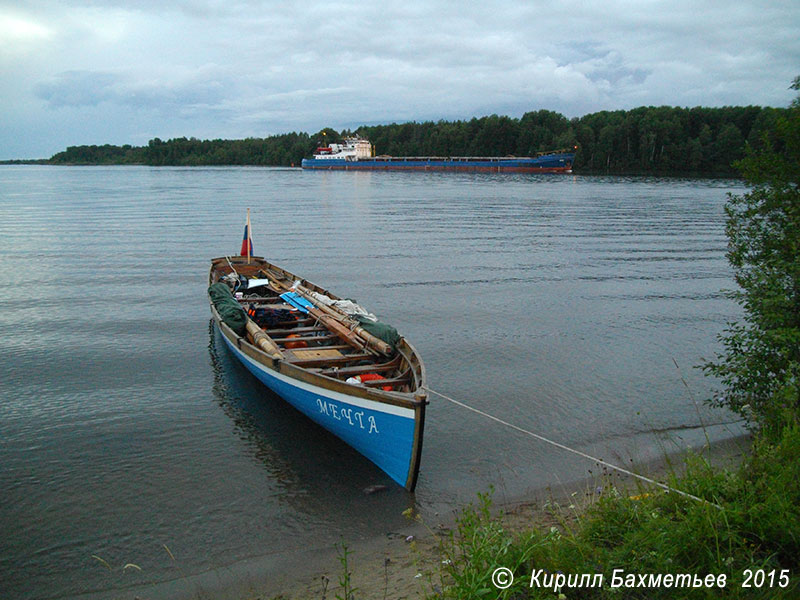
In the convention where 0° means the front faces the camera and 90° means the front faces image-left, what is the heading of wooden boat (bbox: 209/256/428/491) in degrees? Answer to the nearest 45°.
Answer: approximately 315°

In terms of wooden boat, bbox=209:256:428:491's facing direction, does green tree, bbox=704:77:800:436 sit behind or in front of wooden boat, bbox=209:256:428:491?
in front
